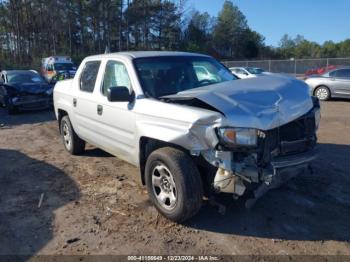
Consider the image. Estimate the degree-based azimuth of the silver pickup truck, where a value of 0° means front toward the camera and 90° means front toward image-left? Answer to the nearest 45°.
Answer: approximately 315°

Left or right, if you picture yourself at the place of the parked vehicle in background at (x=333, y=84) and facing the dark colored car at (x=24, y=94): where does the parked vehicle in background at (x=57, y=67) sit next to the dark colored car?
right

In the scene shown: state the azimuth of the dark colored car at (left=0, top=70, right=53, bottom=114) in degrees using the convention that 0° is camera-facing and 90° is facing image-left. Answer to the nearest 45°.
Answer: approximately 315°

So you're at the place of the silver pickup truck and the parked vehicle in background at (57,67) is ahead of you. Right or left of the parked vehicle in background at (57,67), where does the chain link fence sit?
right

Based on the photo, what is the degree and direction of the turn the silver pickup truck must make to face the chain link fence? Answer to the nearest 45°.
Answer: approximately 135° to its left
